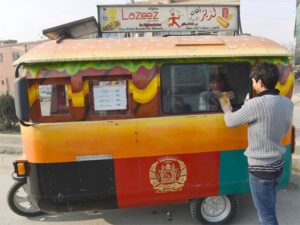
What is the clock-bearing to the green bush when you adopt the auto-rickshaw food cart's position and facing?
The green bush is roughly at 2 o'clock from the auto-rickshaw food cart.

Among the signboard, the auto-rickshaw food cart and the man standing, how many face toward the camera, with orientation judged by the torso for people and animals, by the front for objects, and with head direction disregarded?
1

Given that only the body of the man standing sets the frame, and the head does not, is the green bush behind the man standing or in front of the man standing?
in front

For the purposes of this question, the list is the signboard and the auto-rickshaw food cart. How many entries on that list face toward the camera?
1

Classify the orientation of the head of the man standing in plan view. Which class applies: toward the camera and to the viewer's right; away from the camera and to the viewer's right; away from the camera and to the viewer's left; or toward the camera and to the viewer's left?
away from the camera and to the viewer's left

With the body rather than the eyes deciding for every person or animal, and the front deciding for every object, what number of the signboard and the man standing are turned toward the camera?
1

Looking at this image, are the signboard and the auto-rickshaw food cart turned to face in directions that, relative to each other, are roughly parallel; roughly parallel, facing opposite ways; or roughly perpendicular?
roughly perpendicular

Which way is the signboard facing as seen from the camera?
toward the camera

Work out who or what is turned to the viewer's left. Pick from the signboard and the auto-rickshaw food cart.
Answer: the auto-rickshaw food cart

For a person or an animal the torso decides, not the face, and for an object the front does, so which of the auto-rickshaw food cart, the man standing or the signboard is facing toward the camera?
the signboard

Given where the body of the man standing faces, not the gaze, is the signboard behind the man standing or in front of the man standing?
in front

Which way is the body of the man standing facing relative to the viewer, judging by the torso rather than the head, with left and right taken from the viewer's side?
facing away from the viewer and to the left of the viewer

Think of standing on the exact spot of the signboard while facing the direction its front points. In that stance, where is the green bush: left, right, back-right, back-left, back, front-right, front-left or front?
back-right

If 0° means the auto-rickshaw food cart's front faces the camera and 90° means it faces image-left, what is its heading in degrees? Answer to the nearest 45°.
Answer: approximately 90°
